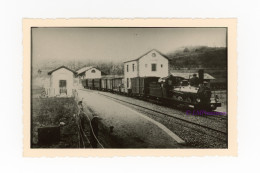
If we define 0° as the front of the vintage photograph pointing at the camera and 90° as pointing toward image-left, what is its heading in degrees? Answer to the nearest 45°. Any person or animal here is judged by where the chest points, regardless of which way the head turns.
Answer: approximately 0°
